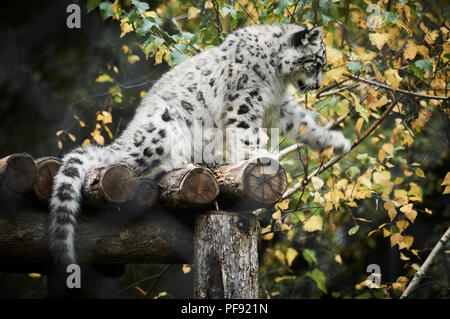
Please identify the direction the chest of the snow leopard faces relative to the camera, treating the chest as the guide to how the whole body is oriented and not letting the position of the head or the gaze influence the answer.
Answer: to the viewer's right

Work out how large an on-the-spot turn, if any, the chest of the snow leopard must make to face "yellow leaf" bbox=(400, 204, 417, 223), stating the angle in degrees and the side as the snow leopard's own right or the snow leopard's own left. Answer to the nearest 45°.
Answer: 0° — it already faces it

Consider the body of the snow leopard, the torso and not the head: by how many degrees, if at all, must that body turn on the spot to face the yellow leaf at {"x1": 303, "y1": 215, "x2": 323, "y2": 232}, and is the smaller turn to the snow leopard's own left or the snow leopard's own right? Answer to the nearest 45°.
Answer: approximately 45° to the snow leopard's own left

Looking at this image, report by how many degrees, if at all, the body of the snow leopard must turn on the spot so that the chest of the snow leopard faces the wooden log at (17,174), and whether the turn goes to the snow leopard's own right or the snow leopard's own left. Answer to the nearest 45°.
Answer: approximately 135° to the snow leopard's own right
